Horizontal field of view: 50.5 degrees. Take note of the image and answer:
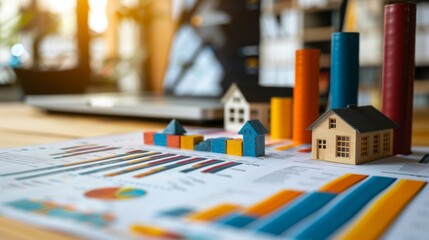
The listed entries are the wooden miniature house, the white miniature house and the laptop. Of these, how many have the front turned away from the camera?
0

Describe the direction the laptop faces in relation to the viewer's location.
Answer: facing the viewer and to the left of the viewer

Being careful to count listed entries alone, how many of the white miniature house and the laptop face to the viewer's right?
0

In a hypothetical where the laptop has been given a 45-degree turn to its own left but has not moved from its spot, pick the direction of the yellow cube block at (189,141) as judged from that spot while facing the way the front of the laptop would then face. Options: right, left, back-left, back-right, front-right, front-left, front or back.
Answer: front

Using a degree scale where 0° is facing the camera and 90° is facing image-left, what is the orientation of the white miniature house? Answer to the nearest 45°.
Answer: approximately 45°

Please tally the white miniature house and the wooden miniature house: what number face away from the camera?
0

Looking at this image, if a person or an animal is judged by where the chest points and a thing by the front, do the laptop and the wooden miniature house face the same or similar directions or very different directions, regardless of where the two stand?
same or similar directions

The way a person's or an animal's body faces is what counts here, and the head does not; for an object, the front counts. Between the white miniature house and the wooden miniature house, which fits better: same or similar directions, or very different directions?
same or similar directions
